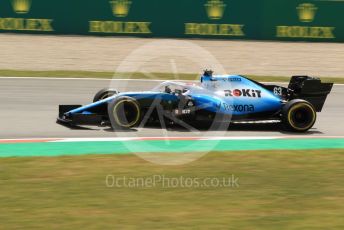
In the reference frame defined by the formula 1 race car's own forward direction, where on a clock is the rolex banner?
The rolex banner is roughly at 3 o'clock from the formula 1 race car.

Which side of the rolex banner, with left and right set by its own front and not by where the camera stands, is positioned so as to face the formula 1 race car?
front

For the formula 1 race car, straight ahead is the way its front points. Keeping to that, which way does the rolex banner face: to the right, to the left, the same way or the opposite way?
to the left

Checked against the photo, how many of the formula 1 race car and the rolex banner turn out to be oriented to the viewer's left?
1

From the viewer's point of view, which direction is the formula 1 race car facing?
to the viewer's left

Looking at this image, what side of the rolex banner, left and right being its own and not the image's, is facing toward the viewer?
front
